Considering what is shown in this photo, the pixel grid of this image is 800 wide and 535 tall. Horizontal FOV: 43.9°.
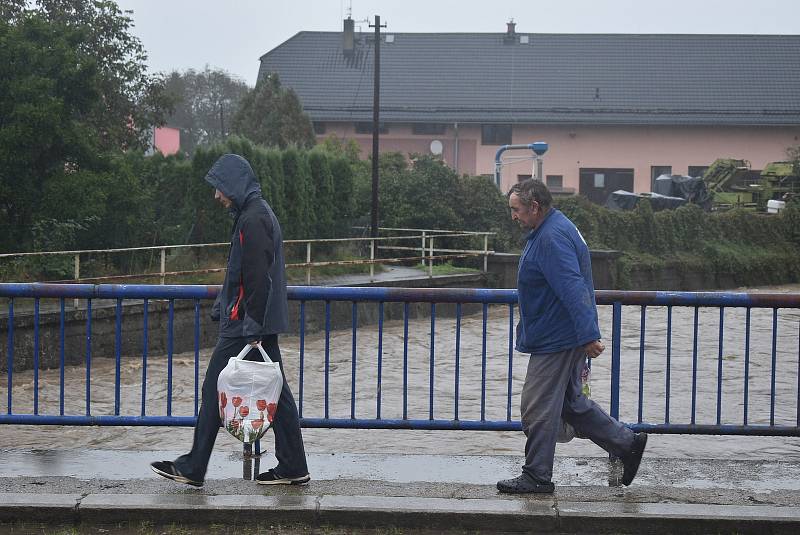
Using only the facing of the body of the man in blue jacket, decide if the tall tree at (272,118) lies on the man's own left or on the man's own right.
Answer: on the man's own right

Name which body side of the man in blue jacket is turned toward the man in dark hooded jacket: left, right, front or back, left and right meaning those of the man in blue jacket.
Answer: front

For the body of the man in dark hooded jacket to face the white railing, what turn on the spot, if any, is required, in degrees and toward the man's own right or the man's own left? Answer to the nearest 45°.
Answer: approximately 90° to the man's own right

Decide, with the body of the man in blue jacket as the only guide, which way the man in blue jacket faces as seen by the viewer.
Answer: to the viewer's left

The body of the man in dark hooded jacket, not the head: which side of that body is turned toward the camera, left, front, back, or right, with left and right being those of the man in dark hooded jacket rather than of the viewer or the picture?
left

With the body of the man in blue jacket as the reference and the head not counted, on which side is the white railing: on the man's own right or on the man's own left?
on the man's own right

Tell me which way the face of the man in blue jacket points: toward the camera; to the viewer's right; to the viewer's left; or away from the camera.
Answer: to the viewer's left

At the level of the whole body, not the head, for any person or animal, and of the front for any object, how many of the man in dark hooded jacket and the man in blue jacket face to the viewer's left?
2

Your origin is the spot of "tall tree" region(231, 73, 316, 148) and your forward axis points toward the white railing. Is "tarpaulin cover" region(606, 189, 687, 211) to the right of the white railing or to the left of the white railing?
left

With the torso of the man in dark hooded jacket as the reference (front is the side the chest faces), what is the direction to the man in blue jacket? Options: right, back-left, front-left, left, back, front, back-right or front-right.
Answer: back

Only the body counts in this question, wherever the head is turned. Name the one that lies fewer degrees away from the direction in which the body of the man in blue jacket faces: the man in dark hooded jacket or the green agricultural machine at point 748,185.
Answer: the man in dark hooded jacket
